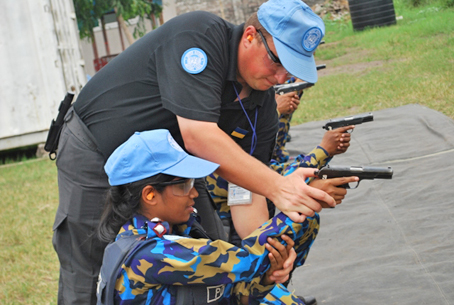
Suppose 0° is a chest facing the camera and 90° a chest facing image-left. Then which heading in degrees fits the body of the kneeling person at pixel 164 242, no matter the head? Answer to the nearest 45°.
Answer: approximately 270°

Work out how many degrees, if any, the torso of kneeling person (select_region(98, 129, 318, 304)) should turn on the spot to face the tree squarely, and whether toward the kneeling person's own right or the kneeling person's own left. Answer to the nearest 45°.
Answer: approximately 90° to the kneeling person's own left

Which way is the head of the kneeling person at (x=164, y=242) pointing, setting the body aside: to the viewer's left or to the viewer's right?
to the viewer's right

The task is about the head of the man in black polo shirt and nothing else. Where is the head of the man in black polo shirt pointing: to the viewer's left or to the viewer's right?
to the viewer's right
